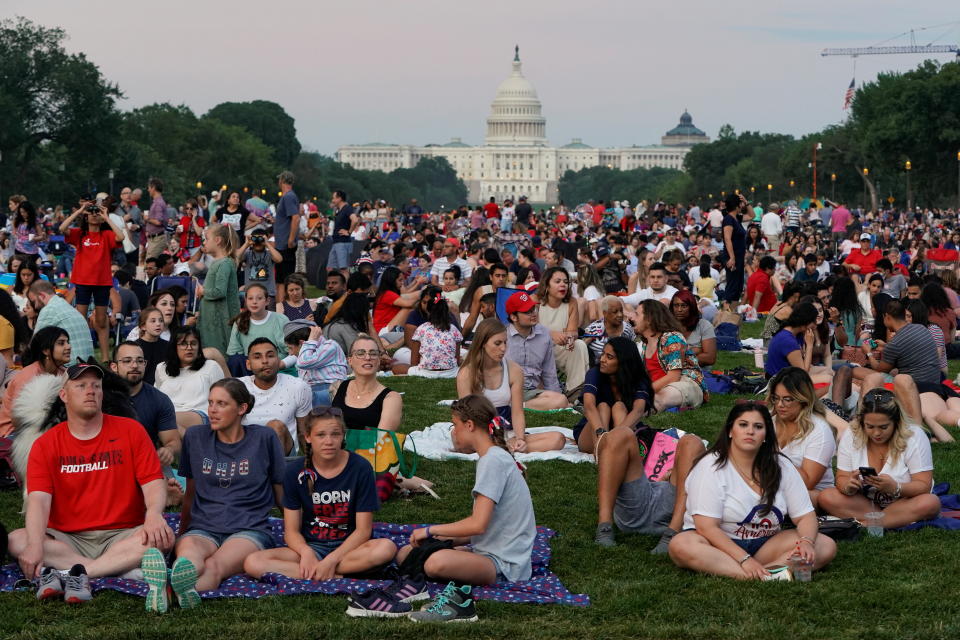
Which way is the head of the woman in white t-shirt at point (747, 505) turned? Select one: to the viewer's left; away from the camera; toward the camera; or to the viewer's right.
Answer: toward the camera

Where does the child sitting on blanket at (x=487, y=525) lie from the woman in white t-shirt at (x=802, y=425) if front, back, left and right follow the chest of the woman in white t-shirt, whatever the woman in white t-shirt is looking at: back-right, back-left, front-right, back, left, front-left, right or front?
front

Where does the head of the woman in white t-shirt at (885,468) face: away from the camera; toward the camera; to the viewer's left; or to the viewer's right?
toward the camera

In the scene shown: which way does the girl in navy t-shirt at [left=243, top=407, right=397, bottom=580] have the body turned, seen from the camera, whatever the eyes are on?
toward the camera

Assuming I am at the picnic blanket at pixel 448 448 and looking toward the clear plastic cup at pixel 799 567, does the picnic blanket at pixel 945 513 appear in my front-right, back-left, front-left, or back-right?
front-left

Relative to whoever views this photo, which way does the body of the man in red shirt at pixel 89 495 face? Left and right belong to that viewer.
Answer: facing the viewer

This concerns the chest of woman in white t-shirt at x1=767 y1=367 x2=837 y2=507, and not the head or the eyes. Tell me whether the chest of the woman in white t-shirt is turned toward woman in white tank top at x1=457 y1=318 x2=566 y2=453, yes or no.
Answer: no

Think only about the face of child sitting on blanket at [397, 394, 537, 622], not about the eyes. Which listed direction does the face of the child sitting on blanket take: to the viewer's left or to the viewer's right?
to the viewer's left

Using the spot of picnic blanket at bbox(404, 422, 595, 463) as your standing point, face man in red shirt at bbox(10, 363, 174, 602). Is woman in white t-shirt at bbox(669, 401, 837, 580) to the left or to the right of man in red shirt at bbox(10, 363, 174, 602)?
left

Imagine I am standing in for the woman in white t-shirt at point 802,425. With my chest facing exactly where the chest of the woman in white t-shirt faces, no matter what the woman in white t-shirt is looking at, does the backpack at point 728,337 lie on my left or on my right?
on my right

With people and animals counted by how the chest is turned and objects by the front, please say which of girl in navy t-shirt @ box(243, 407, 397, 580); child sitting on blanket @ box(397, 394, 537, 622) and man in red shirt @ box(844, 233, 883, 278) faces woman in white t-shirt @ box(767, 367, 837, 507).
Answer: the man in red shirt
